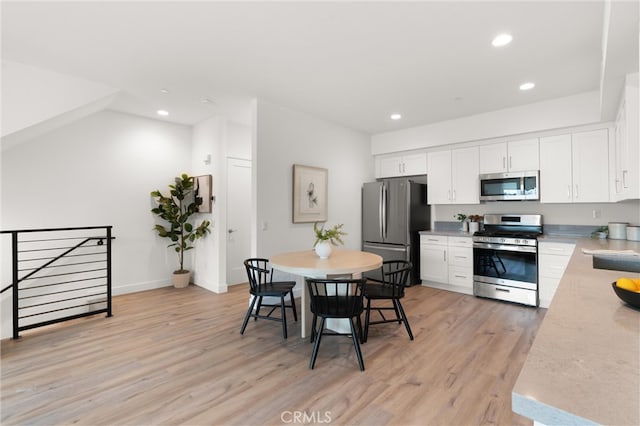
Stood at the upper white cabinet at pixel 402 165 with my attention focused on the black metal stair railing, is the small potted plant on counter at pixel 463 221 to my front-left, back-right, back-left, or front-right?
back-left

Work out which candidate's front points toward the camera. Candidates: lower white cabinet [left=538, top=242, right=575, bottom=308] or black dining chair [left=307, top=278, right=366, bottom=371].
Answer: the lower white cabinet

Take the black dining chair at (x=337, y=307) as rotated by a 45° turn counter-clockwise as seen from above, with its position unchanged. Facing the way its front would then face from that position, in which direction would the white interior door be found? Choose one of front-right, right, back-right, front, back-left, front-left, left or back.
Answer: front

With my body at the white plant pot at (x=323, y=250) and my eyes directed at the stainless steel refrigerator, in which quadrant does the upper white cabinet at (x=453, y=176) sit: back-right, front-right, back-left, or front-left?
front-right

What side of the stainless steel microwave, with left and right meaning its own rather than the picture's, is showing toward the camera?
front

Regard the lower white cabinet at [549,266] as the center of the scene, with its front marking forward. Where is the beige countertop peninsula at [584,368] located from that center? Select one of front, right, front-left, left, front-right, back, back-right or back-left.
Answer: front

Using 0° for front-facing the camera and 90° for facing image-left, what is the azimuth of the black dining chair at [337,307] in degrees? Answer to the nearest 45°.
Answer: approximately 180°

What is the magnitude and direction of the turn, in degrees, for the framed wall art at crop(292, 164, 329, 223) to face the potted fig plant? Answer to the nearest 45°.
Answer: approximately 135° to its right

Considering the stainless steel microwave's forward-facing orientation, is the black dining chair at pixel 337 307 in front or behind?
in front

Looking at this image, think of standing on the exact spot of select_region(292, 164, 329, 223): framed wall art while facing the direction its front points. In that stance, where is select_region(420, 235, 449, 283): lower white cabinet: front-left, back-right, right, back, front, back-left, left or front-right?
front-left

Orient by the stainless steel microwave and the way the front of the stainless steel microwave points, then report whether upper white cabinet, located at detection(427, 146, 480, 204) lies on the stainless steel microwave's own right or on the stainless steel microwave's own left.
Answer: on the stainless steel microwave's own right

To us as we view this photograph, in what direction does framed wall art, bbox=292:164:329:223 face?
facing the viewer and to the right of the viewer

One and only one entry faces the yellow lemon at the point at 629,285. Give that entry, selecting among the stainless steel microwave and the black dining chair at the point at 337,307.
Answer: the stainless steel microwave

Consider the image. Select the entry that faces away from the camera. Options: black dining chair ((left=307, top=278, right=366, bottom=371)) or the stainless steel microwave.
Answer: the black dining chair

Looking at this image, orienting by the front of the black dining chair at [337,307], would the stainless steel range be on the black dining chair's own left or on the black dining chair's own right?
on the black dining chair's own right

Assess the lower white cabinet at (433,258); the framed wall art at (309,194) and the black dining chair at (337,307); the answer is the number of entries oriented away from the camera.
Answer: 1

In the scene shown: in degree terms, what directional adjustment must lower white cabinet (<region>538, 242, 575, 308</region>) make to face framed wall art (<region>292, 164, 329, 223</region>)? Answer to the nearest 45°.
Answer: approximately 45° to its right

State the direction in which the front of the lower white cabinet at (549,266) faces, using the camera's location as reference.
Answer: facing the viewer
